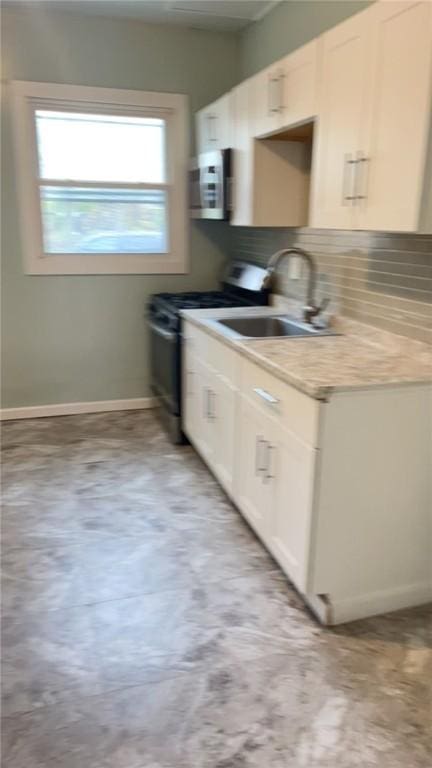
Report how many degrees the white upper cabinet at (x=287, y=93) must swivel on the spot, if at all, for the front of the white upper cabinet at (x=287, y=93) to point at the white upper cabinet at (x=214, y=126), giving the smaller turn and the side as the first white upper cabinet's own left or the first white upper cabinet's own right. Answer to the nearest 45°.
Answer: approximately 90° to the first white upper cabinet's own right

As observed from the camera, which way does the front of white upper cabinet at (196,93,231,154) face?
facing the viewer and to the left of the viewer

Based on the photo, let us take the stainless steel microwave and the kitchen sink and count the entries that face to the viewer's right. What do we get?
0

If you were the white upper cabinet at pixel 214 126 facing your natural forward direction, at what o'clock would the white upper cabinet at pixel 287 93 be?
the white upper cabinet at pixel 287 93 is roughly at 10 o'clock from the white upper cabinet at pixel 214 126.

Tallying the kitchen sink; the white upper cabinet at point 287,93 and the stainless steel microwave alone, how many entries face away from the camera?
0

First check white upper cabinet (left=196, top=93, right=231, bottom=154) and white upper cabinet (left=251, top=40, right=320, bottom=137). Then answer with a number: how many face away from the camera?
0

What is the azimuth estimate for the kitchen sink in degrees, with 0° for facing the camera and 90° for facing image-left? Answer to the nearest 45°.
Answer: approximately 45°

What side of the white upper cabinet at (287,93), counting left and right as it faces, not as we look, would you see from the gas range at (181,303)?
right
